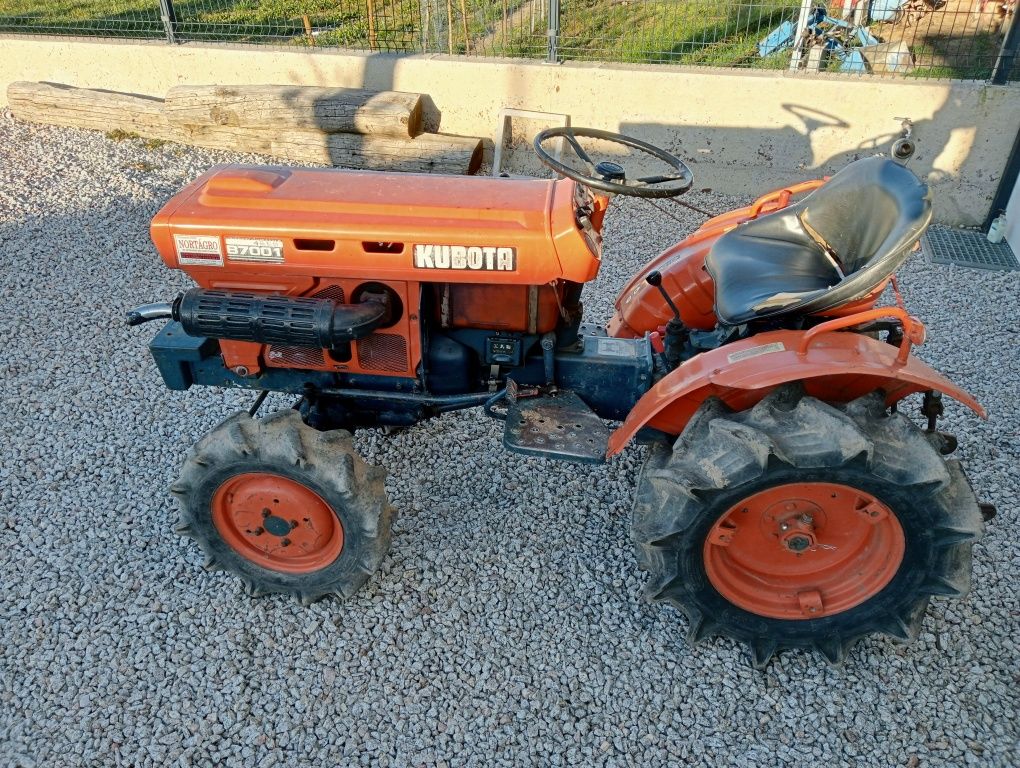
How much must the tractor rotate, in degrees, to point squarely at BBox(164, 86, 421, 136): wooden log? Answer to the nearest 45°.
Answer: approximately 45° to its right

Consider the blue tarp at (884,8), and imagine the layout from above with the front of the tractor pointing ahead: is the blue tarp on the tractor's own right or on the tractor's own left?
on the tractor's own right

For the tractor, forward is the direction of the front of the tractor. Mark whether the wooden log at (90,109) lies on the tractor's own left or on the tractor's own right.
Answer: on the tractor's own right

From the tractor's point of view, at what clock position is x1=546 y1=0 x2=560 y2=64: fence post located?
The fence post is roughly at 3 o'clock from the tractor.

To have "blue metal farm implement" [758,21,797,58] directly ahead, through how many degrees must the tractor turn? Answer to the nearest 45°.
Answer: approximately 90° to its right

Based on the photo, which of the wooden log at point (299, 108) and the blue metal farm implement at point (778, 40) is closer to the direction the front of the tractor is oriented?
the wooden log

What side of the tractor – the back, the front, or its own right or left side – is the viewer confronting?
left

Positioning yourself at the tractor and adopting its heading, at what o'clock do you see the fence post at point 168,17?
The fence post is roughly at 2 o'clock from the tractor.

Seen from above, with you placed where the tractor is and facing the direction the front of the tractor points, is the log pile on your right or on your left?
on your right

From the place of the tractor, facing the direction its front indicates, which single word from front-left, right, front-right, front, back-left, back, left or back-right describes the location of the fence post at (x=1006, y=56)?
back-right
